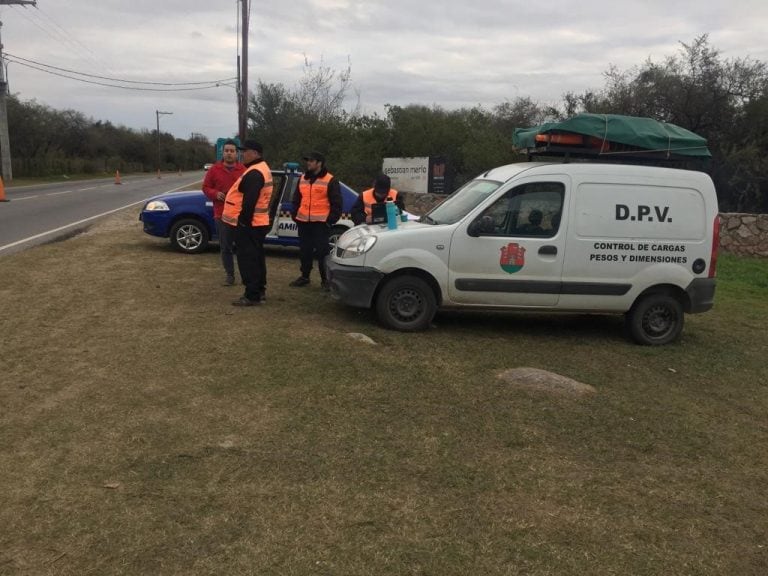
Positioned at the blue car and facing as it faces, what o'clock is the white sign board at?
The white sign board is roughly at 4 o'clock from the blue car.

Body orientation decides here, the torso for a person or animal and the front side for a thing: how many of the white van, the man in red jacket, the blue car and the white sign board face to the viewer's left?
2

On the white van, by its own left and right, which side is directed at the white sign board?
right

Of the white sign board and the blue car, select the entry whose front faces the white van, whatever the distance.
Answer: the white sign board

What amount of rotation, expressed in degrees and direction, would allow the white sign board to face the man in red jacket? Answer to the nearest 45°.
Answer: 0° — it already faces them

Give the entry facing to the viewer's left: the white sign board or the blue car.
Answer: the blue car

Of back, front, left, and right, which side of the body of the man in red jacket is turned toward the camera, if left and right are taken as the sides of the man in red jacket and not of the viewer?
front

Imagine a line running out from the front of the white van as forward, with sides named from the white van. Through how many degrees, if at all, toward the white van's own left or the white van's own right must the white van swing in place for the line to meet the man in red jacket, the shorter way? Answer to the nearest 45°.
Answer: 0° — it already faces them

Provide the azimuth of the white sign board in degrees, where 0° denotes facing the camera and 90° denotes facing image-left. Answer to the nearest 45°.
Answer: approximately 0°

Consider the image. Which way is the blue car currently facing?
to the viewer's left

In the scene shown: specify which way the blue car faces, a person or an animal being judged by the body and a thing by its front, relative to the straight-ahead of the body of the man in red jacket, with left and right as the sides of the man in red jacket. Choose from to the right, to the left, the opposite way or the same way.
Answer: to the right

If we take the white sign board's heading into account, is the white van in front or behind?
in front

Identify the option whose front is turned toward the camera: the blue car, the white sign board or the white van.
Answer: the white sign board

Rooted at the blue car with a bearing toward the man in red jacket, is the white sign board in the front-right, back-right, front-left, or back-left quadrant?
back-left

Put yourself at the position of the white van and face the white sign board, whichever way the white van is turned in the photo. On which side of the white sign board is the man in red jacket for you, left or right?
left

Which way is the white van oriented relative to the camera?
to the viewer's left

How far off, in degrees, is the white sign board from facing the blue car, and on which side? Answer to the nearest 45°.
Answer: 0° — it already faces it
